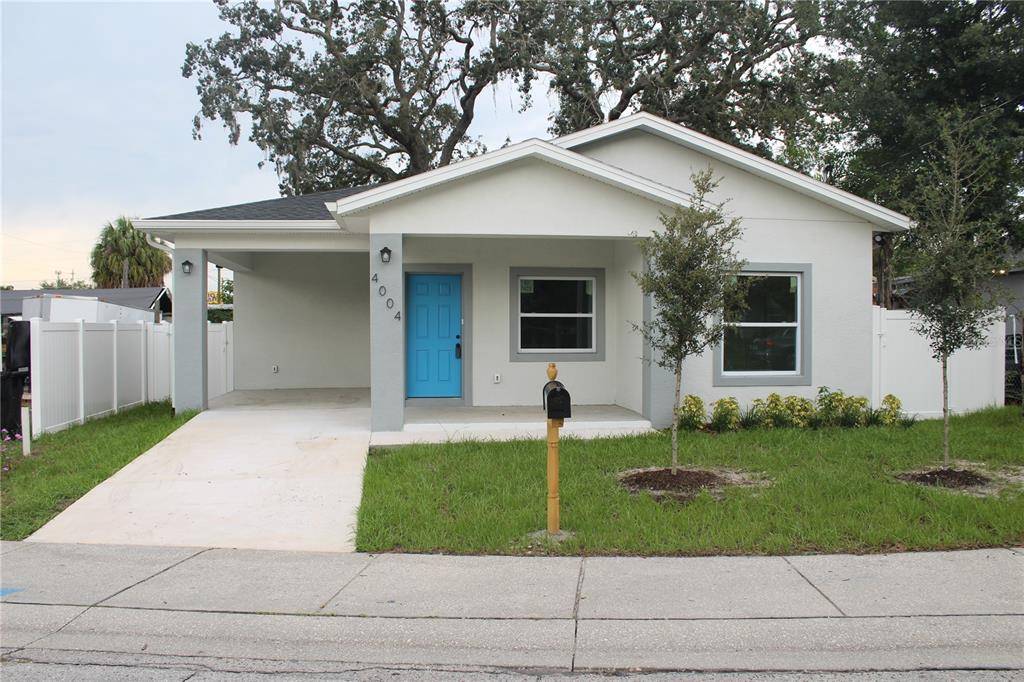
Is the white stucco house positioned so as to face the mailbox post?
yes

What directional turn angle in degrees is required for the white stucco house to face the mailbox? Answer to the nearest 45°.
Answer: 0° — it already faces it

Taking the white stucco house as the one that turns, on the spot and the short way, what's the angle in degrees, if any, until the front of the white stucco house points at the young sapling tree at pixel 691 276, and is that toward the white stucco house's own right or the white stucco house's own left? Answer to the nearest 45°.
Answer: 0° — it already faces it

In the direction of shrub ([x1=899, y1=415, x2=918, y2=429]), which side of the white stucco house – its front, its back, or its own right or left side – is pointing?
left

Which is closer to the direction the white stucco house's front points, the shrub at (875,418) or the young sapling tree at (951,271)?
the young sapling tree

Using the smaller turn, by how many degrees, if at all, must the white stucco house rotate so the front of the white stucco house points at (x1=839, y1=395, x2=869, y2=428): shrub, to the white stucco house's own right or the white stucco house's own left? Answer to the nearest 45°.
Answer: approximately 90° to the white stucco house's own left

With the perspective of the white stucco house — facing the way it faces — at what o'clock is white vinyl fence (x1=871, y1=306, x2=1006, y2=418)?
The white vinyl fence is roughly at 9 o'clock from the white stucco house.

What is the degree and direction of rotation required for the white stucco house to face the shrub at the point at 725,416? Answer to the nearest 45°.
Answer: approximately 90° to its left

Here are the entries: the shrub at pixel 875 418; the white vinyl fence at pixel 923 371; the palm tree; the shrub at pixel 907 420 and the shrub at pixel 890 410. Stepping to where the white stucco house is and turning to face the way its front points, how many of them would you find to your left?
4

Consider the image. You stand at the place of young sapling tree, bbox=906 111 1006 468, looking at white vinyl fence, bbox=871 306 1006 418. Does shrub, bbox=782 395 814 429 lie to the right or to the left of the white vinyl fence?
left

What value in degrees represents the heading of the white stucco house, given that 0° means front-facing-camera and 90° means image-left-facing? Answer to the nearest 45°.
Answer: approximately 0°

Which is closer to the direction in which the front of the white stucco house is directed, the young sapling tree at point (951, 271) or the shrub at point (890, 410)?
the young sapling tree
